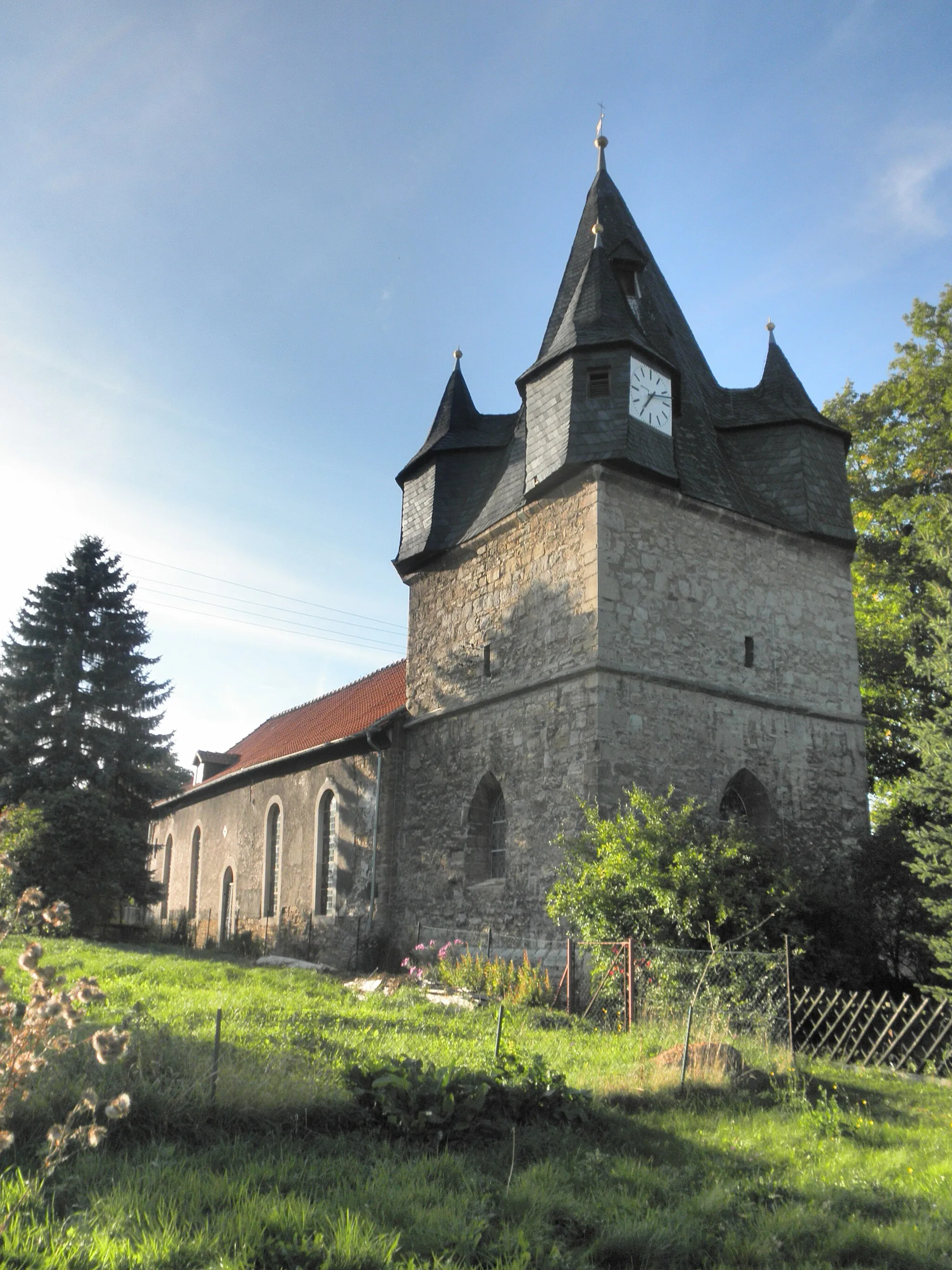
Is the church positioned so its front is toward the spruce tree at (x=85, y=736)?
no

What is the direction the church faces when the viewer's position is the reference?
facing the viewer and to the right of the viewer

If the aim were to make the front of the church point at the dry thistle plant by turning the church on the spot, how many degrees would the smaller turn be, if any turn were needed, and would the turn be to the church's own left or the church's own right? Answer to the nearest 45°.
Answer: approximately 45° to the church's own right

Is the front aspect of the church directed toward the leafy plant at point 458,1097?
no

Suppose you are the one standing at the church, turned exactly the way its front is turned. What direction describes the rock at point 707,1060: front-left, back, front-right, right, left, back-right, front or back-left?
front-right
